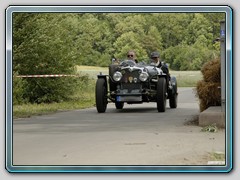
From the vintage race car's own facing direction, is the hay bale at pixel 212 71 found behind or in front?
in front

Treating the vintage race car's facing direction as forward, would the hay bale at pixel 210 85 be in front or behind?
in front

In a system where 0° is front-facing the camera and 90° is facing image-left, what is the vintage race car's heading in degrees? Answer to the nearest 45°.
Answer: approximately 0°
